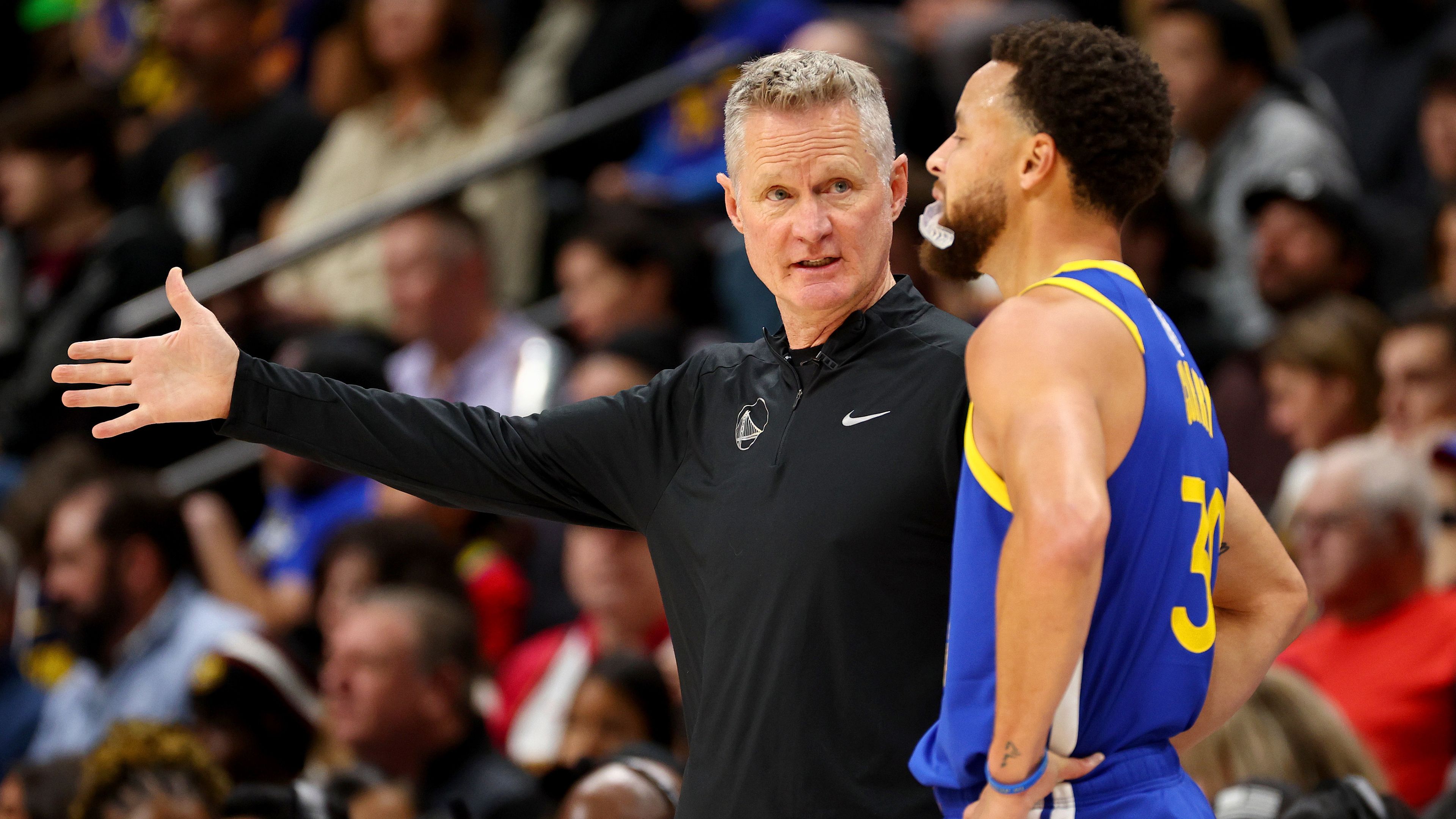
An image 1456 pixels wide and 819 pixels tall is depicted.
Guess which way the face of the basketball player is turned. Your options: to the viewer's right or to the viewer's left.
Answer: to the viewer's left

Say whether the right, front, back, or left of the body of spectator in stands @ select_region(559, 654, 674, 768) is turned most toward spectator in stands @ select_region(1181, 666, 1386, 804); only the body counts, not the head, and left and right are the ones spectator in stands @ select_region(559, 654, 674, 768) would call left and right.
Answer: left

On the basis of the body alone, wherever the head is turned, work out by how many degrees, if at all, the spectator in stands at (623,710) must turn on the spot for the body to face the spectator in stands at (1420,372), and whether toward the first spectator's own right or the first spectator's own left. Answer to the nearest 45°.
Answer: approximately 135° to the first spectator's own left

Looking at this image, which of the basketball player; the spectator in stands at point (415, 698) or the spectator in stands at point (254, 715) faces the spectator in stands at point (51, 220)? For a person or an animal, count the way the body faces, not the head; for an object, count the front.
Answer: the basketball player

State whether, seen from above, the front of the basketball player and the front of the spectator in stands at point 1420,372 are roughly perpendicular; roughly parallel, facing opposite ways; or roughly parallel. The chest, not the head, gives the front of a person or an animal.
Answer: roughly perpendicular

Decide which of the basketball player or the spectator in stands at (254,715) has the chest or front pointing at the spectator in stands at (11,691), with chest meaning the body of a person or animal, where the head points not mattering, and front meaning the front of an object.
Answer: the basketball player

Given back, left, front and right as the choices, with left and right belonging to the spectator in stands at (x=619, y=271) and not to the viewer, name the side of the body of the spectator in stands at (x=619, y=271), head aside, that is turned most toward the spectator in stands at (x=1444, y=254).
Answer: left

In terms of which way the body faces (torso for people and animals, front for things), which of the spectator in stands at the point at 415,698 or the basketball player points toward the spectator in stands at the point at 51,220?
the basketball player

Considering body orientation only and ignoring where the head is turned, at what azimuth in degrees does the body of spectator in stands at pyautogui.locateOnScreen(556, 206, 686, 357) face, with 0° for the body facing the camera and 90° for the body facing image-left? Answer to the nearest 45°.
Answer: approximately 45°

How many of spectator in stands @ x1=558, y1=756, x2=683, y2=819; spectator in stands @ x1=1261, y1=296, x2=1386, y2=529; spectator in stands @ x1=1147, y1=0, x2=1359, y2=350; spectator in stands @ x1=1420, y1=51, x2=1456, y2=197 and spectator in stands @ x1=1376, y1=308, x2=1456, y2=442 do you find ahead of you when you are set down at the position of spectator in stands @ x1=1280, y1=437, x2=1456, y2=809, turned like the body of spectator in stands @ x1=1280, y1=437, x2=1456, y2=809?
1

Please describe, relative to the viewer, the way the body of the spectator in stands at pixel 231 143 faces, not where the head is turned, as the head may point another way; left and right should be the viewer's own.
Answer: facing the viewer and to the left of the viewer

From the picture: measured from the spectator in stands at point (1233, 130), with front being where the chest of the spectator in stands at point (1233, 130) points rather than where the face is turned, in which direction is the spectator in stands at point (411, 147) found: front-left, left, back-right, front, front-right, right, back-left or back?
front-right

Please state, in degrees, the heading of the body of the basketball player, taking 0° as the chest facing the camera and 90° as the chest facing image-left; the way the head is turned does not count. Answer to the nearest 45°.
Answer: approximately 135°

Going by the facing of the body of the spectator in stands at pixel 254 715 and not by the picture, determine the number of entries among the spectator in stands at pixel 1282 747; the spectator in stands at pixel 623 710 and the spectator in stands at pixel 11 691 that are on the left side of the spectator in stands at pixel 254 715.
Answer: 2

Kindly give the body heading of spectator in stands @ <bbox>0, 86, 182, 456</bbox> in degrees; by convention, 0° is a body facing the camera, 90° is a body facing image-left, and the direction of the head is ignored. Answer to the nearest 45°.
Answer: approximately 45°

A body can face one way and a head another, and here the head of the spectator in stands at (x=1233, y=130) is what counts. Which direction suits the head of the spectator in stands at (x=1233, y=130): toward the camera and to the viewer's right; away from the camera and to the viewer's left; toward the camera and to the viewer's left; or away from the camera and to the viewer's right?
toward the camera and to the viewer's left

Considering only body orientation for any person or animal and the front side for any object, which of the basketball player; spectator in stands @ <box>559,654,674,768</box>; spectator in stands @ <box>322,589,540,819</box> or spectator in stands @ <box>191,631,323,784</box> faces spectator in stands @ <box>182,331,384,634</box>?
the basketball player
